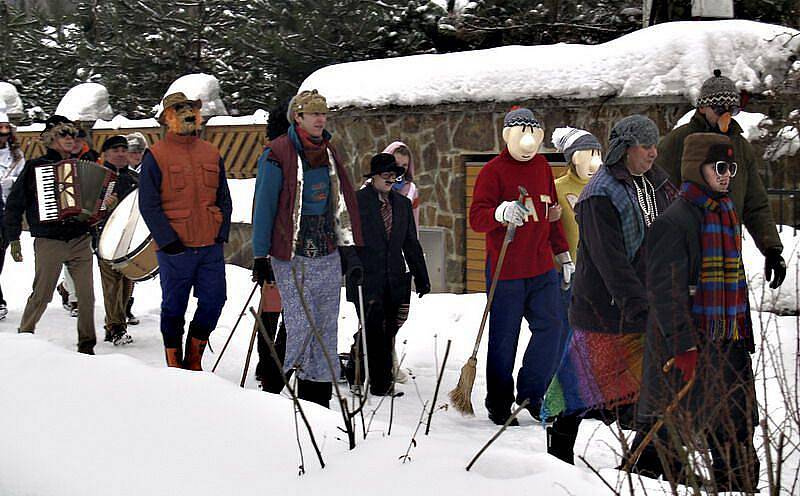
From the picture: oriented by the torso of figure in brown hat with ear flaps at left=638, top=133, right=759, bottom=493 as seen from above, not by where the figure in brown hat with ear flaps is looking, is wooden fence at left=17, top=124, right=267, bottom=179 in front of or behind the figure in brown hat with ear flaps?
behind

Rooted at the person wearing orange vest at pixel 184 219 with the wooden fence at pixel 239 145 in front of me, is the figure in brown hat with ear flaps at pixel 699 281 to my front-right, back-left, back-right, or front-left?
back-right
